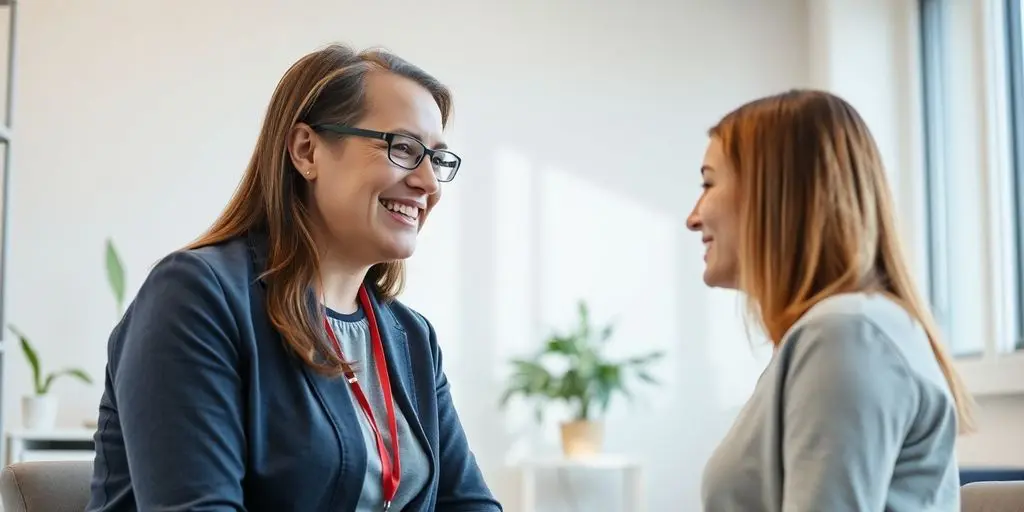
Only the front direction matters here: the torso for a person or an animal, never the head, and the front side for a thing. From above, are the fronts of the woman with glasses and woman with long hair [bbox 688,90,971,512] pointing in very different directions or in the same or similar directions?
very different directions

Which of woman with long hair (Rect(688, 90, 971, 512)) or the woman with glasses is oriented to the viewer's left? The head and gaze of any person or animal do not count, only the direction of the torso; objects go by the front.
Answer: the woman with long hair

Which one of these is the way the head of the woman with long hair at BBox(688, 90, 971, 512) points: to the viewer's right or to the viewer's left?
to the viewer's left

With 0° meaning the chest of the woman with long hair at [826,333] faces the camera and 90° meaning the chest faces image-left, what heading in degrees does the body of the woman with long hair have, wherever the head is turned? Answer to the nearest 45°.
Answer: approximately 90°

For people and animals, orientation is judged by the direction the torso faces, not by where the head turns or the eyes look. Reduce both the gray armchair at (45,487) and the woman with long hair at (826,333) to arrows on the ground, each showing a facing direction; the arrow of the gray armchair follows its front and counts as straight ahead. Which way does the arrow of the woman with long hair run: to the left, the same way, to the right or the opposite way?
the opposite way

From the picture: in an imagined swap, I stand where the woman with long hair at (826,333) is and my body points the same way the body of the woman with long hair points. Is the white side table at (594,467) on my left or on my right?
on my right

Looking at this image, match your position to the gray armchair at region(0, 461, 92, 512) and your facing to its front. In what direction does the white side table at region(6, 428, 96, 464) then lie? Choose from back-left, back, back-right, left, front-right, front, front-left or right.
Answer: back-left

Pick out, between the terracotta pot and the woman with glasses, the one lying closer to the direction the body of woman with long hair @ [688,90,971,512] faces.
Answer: the woman with glasses
